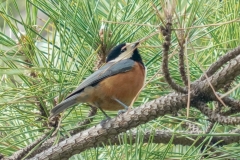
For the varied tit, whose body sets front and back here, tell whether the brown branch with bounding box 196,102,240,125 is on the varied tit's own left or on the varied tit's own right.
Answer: on the varied tit's own left

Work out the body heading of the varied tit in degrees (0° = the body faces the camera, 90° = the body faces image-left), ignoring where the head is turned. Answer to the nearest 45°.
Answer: approximately 270°
